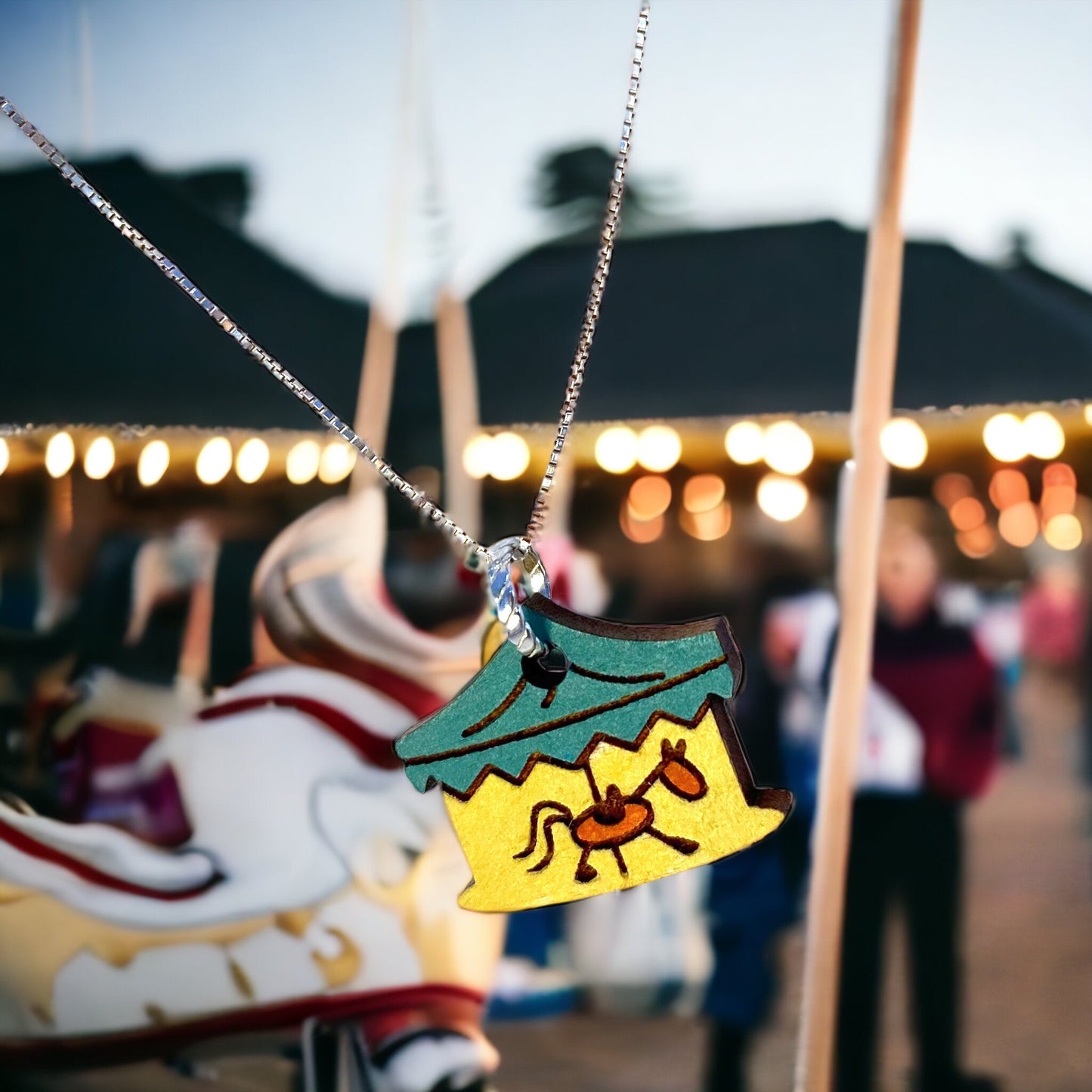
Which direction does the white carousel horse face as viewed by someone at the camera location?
facing to the right of the viewer

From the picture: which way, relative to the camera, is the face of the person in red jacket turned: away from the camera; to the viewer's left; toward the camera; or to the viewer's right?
toward the camera

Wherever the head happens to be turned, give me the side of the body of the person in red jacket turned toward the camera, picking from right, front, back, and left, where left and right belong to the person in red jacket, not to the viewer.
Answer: front
